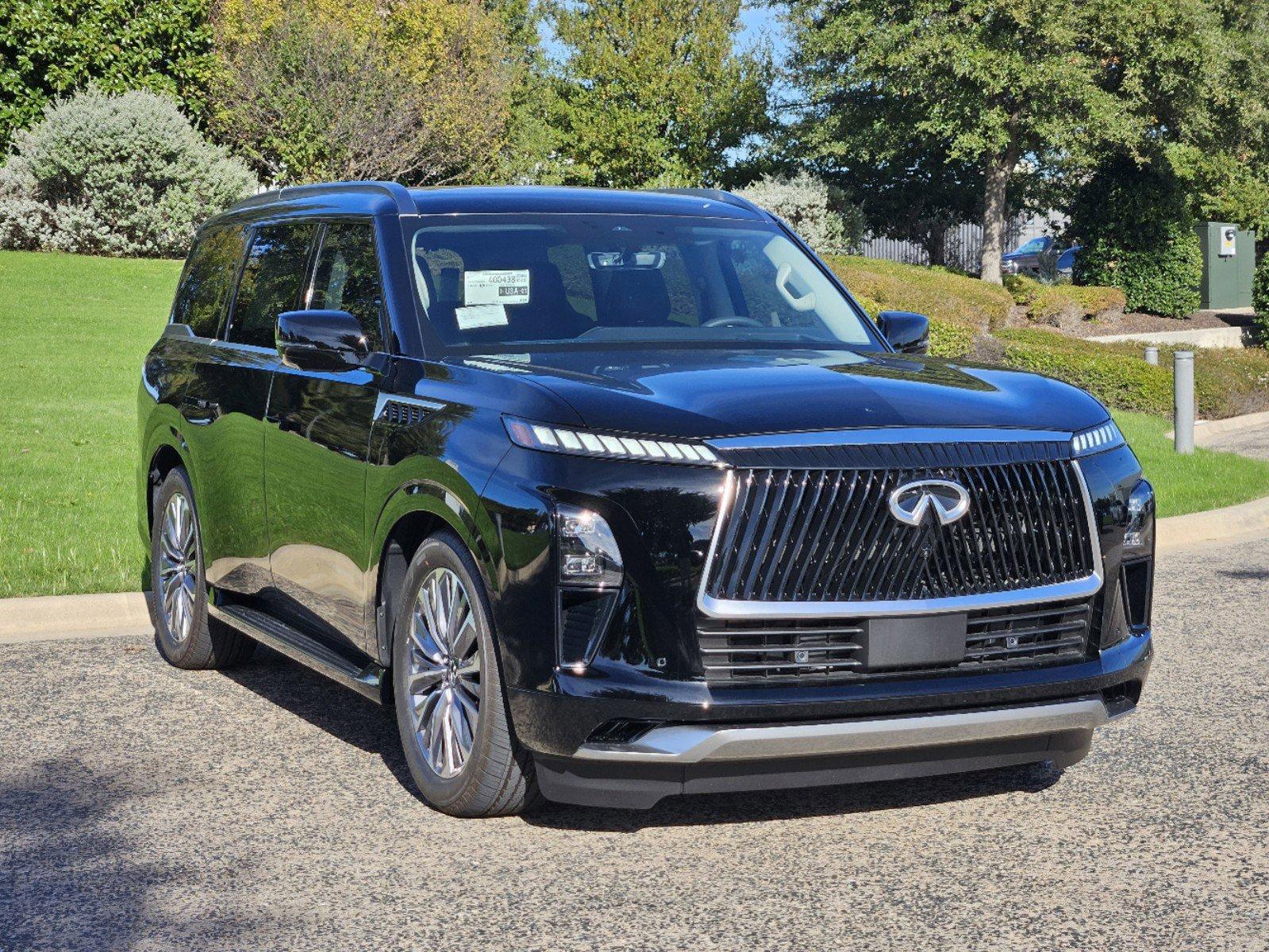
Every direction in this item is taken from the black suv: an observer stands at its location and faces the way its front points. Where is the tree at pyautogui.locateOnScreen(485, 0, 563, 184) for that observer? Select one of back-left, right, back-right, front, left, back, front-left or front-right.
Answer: back-left

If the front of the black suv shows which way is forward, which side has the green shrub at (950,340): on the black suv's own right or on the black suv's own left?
on the black suv's own left

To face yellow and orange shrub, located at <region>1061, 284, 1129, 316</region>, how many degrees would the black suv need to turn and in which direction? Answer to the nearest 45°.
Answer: approximately 135° to its left

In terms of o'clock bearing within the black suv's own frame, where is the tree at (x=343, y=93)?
The tree is roughly at 7 o'clock from the black suv.

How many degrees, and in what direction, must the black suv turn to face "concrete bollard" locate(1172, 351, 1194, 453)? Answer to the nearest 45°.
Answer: approximately 90° to its left

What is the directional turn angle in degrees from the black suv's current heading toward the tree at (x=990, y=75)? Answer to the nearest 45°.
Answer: approximately 135° to its left

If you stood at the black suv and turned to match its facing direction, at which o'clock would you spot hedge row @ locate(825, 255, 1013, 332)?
The hedge row is roughly at 8 o'clock from the black suv.

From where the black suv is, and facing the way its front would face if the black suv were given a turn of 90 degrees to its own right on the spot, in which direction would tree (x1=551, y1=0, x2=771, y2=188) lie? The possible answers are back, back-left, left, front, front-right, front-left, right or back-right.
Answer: back-right

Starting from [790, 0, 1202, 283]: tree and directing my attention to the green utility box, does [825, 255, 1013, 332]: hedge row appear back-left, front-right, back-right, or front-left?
back-right

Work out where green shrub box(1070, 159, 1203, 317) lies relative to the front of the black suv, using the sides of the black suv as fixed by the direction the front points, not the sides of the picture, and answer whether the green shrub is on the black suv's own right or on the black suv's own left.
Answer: on the black suv's own left

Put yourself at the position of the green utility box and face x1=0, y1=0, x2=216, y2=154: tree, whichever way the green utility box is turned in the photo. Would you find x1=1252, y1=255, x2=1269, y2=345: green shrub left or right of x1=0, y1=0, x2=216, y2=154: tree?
left

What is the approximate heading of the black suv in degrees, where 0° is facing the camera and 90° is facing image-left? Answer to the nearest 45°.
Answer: approximately 315°

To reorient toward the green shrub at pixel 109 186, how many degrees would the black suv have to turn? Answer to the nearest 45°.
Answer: approximately 135° to its left

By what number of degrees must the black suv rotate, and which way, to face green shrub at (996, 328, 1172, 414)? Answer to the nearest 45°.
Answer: approximately 135° to its left

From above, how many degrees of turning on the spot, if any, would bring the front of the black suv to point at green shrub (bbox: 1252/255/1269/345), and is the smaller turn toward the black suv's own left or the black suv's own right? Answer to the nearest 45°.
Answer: approximately 90° to the black suv's own left
